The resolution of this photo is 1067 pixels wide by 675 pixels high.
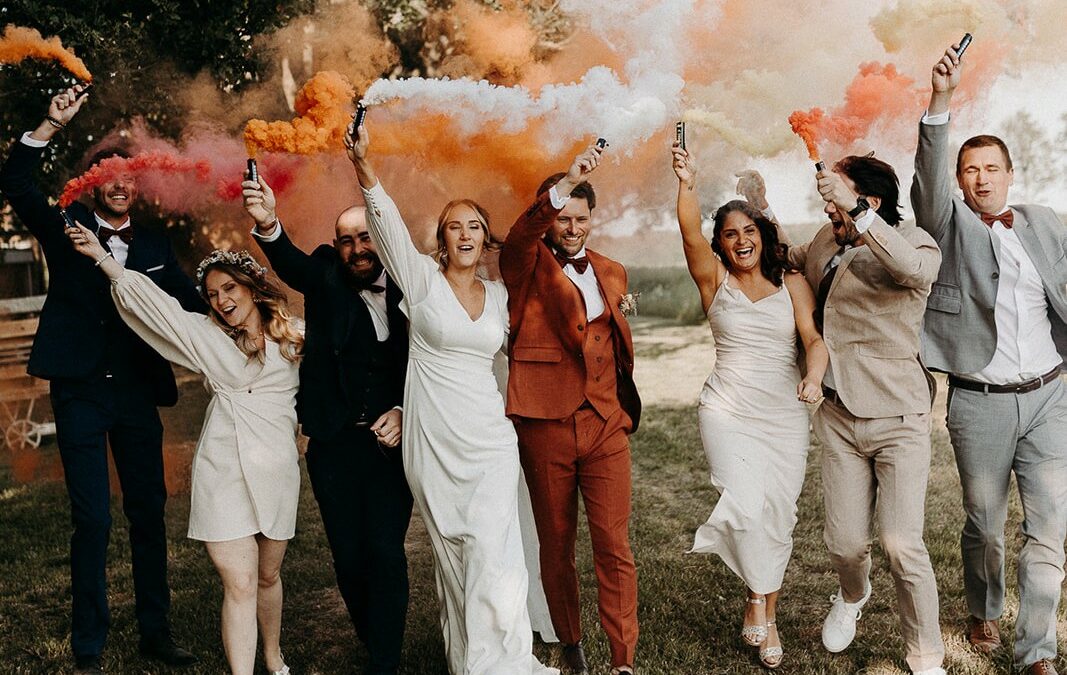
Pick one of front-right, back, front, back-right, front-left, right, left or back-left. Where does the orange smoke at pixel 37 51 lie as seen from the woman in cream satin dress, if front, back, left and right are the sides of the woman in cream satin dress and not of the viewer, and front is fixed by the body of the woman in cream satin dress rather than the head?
right

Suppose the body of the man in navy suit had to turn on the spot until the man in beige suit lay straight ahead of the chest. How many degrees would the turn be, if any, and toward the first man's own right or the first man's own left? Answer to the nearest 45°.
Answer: approximately 45° to the first man's own left

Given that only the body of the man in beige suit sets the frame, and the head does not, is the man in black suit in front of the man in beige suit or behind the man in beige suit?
in front

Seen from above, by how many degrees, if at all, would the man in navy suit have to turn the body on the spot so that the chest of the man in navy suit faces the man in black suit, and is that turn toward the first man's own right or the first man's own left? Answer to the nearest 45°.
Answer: approximately 45° to the first man's own left

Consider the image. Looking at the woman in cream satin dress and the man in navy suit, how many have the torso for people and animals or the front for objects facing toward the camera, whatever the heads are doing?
2

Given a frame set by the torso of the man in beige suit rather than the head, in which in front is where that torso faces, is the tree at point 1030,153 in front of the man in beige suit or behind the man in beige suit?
behind

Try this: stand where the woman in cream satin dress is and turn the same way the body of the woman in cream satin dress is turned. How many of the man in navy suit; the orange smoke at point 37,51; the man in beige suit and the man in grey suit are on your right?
2

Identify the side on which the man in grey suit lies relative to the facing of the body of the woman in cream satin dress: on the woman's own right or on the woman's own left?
on the woman's own left

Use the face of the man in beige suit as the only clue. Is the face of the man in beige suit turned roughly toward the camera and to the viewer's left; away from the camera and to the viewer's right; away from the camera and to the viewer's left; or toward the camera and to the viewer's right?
toward the camera and to the viewer's left

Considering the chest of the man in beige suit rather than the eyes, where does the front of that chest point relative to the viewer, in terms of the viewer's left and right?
facing the viewer and to the left of the viewer

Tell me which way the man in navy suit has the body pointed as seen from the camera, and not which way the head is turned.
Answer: toward the camera

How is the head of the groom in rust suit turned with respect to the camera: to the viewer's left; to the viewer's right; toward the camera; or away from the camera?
toward the camera

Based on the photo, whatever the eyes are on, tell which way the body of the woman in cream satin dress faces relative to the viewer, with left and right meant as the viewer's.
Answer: facing the viewer

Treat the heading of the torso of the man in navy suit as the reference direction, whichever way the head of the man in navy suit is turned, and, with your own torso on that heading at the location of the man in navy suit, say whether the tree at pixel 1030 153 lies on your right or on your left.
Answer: on your left

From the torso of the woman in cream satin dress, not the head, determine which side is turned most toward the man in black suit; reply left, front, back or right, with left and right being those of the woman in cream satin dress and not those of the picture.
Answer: right

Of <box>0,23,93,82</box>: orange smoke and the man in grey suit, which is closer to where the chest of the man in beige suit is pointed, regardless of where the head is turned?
the orange smoke

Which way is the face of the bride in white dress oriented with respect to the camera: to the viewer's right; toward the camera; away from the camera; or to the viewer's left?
toward the camera
